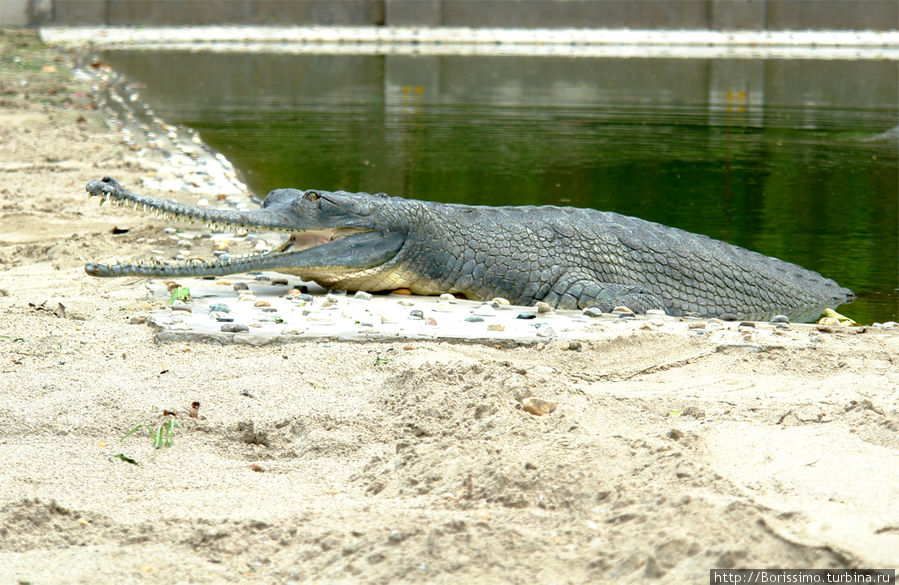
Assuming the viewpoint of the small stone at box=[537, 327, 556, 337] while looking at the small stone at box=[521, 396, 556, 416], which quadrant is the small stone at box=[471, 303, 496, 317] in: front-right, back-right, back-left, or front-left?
back-right

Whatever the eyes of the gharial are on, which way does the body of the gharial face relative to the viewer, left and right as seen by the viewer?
facing to the left of the viewer

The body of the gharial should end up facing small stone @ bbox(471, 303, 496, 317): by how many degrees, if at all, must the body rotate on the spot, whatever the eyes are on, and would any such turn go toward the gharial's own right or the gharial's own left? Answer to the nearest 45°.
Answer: approximately 90° to the gharial's own left

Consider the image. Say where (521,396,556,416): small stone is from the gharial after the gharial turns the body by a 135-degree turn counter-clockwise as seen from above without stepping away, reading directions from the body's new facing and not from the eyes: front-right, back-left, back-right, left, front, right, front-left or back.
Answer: front-right

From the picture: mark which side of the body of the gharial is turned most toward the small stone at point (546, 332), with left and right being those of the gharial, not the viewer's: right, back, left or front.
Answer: left
